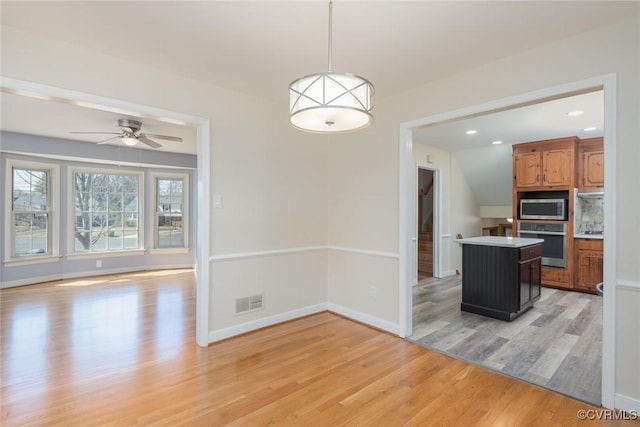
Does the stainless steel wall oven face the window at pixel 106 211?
no

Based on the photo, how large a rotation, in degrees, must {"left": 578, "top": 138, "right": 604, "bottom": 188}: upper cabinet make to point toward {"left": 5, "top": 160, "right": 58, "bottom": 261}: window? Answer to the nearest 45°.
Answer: approximately 45° to its right

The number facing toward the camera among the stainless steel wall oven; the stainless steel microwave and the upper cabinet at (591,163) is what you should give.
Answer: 3

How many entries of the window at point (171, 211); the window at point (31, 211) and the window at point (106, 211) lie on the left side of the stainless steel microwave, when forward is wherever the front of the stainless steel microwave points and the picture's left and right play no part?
0

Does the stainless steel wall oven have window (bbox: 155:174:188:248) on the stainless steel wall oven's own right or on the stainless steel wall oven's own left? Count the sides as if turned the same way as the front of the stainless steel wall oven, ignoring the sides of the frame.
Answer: on the stainless steel wall oven's own right

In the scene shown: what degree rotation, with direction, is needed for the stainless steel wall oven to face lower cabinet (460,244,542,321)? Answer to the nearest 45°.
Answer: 0° — it already faces it

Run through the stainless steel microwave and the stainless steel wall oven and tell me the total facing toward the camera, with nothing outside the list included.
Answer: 2

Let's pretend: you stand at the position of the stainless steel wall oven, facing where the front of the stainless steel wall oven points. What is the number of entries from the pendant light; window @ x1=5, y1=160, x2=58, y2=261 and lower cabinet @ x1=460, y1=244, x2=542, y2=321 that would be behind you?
0

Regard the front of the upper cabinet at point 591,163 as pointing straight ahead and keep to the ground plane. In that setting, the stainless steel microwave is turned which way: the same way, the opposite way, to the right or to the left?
the same way

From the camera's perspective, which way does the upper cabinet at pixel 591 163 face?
toward the camera

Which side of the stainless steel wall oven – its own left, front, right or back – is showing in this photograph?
front

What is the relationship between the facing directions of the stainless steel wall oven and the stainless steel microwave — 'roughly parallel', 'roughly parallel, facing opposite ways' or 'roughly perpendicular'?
roughly parallel

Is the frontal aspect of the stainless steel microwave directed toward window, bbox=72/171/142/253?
no

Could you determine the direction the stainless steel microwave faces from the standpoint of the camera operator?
facing the viewer

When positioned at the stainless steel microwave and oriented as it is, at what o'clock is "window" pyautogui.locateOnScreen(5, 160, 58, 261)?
The window is roughly at 2 o'clock from the stainless steel microwave.

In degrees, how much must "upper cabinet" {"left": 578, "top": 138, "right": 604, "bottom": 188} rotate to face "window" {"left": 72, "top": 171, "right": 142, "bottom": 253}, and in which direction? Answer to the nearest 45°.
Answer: approximately 45° to its right

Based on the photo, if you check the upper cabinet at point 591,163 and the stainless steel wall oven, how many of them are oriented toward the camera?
2
